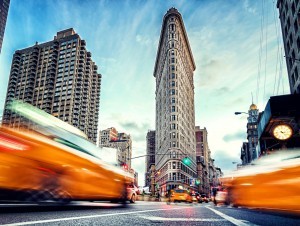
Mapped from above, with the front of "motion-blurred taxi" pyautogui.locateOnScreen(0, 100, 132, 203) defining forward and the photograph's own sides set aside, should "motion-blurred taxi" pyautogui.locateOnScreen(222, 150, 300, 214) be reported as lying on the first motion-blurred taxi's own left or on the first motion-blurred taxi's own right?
on the first motion-blurred taxi's own right

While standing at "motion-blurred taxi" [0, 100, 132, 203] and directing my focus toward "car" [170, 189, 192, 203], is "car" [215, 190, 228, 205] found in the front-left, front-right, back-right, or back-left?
front-right

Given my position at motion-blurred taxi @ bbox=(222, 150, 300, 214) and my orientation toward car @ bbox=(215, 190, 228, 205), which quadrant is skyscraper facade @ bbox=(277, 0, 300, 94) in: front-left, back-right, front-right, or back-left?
front-right

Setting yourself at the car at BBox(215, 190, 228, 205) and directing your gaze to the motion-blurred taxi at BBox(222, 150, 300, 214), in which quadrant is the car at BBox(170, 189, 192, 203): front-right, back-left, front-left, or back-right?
back-right
